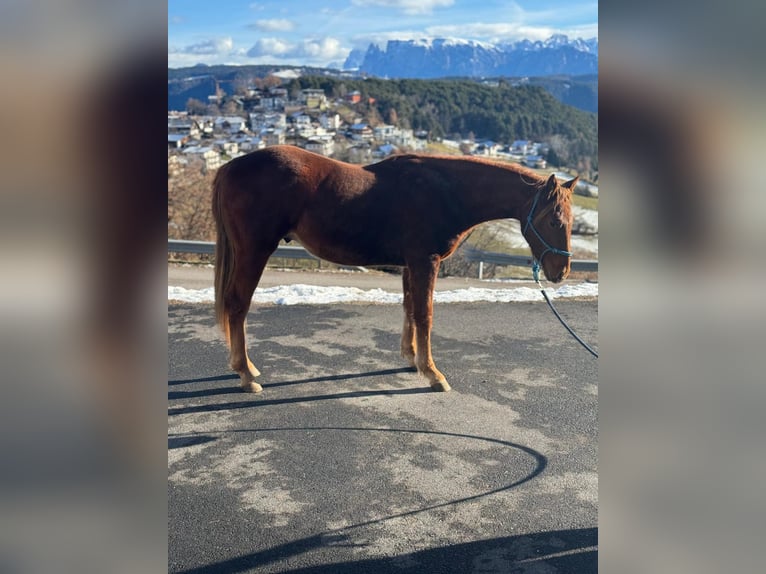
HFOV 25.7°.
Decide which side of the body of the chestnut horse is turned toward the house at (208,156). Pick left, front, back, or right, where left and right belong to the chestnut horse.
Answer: left

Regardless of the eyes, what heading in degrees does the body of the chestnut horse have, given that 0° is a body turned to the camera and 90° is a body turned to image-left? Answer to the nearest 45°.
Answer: approximately 270°

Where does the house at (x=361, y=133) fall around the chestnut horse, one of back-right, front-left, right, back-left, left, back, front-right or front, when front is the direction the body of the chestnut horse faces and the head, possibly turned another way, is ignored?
left

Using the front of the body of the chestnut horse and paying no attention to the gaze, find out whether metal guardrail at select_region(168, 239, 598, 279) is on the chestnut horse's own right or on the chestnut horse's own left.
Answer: on the chestnut horse's own left

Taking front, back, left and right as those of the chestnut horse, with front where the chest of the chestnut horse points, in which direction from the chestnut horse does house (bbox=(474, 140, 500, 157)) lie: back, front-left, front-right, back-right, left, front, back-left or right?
left

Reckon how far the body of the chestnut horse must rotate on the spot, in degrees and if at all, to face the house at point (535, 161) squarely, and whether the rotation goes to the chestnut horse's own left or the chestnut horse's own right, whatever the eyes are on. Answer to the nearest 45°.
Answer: approximately 90° to the chestnut horse's own left

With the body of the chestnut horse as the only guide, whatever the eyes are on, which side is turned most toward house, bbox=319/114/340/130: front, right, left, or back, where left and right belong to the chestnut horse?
left
